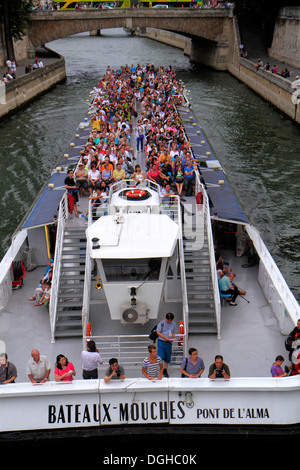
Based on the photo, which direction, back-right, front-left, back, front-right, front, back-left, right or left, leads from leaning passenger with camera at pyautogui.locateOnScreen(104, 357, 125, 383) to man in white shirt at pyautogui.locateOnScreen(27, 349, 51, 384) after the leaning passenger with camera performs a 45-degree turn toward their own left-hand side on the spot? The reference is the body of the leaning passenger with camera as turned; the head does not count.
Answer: back-right

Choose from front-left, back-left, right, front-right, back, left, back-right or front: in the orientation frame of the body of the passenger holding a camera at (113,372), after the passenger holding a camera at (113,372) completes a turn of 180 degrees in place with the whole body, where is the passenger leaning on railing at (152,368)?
right

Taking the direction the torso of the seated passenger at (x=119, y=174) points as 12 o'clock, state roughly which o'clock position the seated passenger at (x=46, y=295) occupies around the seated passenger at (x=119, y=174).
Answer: the seated passenger at (x=46, y=295) is roughly at 1 o'clock from the seated passenger at (x=119, y=174).

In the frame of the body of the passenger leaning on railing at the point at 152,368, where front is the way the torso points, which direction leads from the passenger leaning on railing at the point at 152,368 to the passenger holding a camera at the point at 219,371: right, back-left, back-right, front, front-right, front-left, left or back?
left

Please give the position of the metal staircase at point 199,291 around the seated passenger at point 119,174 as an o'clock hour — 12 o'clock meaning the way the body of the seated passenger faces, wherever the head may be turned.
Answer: The metal staircase is roughly at 11 o'clock from the seated passenger.

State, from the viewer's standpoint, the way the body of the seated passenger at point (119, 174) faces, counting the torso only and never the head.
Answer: toward the camera

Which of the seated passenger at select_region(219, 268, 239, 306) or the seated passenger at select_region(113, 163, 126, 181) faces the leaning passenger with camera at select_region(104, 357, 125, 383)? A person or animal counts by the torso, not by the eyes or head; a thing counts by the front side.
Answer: the seated passenger at select_region(113, 163, 126, 181)

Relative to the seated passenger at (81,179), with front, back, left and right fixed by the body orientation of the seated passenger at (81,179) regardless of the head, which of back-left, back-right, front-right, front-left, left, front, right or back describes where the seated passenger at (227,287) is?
front-left

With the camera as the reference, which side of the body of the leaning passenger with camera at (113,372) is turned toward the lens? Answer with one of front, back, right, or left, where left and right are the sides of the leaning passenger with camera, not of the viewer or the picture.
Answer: front

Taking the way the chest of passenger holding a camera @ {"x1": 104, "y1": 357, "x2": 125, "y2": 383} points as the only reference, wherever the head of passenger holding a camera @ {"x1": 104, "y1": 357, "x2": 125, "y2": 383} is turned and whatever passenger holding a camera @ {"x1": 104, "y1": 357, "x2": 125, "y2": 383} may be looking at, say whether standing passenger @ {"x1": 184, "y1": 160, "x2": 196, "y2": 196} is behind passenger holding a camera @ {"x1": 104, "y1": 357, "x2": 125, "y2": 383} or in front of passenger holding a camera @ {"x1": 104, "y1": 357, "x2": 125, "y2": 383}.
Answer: behind
